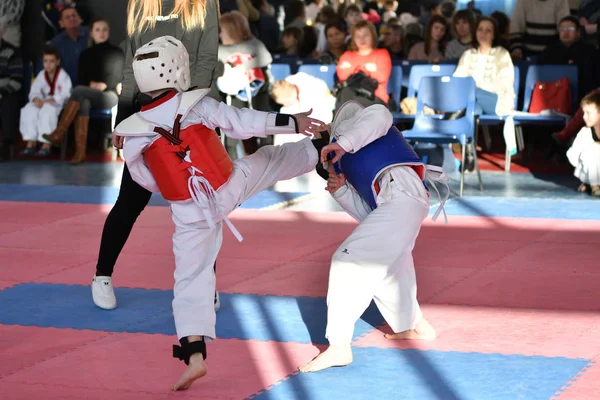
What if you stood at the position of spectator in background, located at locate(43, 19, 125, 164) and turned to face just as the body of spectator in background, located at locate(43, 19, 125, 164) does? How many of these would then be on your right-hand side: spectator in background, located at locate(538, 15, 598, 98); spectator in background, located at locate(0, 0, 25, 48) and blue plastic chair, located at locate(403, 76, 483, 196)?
1

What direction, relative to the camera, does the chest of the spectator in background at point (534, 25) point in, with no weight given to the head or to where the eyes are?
toward the camera

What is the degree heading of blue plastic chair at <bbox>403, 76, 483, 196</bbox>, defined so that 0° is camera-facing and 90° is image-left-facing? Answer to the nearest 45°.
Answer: approximately 45°

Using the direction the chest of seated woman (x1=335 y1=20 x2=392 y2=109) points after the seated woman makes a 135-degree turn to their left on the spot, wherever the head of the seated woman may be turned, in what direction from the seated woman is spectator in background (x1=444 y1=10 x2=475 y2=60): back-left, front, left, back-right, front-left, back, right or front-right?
front

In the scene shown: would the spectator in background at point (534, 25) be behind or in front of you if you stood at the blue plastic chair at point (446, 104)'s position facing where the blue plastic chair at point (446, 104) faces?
behind

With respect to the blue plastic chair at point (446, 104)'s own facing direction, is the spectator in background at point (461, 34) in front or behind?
behind

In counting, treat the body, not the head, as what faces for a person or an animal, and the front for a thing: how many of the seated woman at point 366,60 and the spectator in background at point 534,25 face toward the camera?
2

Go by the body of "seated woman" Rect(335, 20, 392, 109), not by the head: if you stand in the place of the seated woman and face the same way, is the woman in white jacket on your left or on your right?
on your left

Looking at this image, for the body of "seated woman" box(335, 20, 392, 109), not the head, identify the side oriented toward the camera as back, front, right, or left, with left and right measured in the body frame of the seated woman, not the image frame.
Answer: front

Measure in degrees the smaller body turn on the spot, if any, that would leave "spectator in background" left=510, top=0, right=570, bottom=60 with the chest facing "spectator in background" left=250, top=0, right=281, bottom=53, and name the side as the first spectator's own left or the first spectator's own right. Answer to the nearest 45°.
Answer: approximately 135° to the first spectator's own right

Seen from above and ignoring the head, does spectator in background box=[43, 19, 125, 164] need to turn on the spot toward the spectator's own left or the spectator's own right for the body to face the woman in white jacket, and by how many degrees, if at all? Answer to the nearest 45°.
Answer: approximately 90° to the spectator's own left

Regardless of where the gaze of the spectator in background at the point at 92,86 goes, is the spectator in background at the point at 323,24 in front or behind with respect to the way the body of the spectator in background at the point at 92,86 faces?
behind

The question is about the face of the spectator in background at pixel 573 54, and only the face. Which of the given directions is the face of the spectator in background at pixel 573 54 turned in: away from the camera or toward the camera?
toward the camera

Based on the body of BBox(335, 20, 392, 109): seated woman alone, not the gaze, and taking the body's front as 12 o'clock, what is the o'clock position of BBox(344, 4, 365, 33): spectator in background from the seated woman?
The spectator in background is roughly at 6 o'clock from the seated woman.

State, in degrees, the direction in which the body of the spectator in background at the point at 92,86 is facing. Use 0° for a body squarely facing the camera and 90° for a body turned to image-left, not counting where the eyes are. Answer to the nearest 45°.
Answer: approximately 45°

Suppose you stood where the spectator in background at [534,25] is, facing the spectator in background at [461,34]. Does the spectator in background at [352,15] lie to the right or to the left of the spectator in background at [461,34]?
right

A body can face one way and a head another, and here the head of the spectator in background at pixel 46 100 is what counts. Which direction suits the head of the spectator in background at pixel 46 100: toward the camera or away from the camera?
toward the camera
